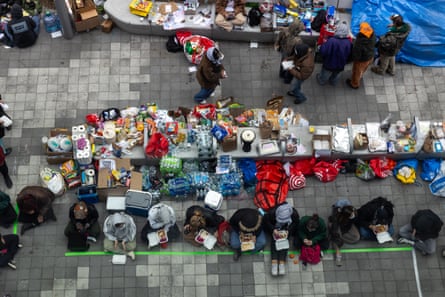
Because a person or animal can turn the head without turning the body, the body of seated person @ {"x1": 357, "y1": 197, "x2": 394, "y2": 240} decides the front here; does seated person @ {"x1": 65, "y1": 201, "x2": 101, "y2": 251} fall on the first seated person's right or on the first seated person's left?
on the first seated person's right

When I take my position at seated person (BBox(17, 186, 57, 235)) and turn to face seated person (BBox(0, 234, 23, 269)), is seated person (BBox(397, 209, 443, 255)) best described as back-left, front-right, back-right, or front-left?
back-left

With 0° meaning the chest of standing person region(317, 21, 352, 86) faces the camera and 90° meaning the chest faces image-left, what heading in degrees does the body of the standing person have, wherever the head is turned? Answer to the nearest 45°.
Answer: approximately 180°

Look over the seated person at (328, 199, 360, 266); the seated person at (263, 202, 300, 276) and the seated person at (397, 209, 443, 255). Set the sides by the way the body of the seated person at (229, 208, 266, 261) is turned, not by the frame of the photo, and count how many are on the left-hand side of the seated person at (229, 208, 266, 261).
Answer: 3

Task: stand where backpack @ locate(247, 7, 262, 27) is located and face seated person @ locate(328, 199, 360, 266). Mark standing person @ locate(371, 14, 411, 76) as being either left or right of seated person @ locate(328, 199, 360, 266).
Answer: left

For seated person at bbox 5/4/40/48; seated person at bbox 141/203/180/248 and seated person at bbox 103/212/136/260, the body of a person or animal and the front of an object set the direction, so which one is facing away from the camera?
seated person at bbox 5/4/40/48

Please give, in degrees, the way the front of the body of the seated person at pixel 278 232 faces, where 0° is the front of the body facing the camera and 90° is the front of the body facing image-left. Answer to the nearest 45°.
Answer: approximately 0°

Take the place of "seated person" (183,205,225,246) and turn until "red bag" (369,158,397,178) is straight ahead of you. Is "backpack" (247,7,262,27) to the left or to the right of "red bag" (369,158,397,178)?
left
